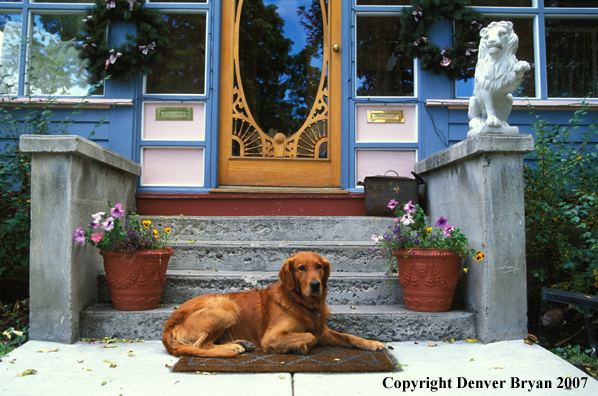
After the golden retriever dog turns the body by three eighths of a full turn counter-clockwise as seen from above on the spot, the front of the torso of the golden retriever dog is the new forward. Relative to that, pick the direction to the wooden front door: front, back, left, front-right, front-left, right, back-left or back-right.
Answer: front-right

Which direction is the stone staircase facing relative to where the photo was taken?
toward the camera

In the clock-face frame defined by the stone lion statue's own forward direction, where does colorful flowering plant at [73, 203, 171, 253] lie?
The colorful flowering plant is roughly at 2 o'clock from the stone lion statue.

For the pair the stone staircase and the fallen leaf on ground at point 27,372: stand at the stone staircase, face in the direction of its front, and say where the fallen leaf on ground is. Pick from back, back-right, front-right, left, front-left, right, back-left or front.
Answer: front-right

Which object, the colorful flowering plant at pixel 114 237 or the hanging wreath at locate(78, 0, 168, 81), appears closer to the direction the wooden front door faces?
the colorful flowering plant

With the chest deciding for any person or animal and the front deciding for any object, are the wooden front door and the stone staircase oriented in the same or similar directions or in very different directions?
same or similar directions

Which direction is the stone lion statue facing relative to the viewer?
toward the camera

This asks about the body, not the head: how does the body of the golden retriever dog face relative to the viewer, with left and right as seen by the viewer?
facing to the right of the viewer

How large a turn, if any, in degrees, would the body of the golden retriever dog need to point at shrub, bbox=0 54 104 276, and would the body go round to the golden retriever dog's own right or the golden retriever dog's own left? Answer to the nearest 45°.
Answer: approximately 135° to the golden retriever dog's own left

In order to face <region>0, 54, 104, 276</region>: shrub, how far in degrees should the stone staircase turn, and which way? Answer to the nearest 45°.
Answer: approximately 90° to its right

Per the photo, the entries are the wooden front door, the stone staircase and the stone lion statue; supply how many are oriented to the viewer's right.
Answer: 0
